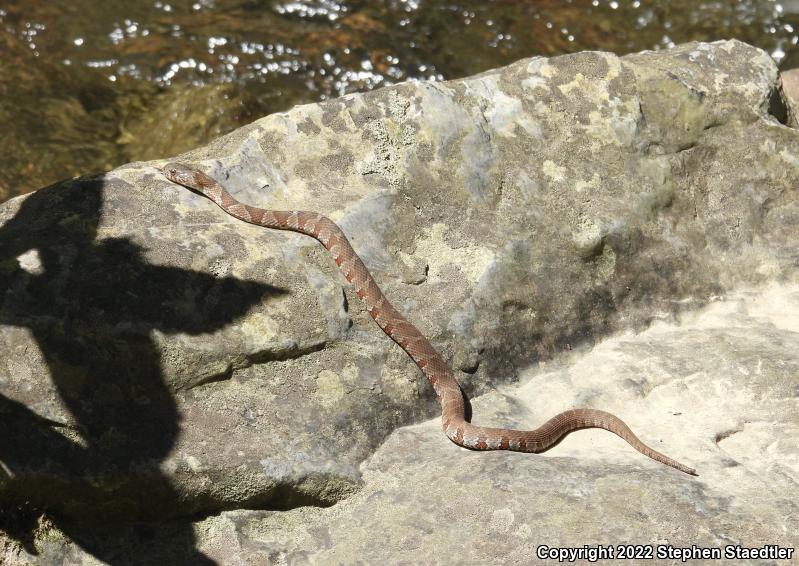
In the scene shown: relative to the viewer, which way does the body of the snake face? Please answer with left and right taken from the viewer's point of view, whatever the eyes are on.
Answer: facing away from the viewer and to the left of the viewer
